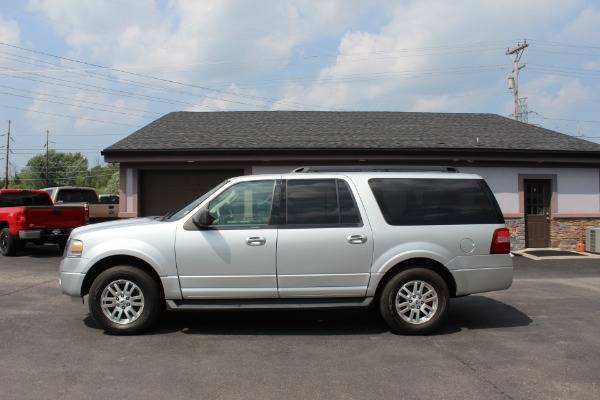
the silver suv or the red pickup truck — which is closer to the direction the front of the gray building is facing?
the silver suv

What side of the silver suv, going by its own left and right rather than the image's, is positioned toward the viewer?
left

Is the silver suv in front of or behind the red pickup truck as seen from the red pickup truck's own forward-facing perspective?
behind

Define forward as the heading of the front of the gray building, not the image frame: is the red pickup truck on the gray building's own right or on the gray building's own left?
on the gray building's own right

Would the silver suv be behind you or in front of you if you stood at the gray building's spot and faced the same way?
in front

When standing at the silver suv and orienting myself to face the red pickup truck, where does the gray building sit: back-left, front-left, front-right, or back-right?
front-right

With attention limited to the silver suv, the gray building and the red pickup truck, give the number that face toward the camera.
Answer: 1

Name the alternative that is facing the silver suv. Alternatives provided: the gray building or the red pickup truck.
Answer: the gray building

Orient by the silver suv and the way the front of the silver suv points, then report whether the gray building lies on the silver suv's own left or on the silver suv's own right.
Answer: on the silver suv's own right

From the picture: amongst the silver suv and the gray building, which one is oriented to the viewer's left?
the silver suv

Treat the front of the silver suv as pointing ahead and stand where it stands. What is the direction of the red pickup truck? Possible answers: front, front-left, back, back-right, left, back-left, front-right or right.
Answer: front-right

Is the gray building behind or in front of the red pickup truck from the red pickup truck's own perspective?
behind

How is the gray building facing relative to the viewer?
toward the camera

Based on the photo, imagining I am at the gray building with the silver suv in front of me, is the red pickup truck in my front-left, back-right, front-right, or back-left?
front-right

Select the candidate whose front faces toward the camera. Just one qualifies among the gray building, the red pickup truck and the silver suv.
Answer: the gray building
